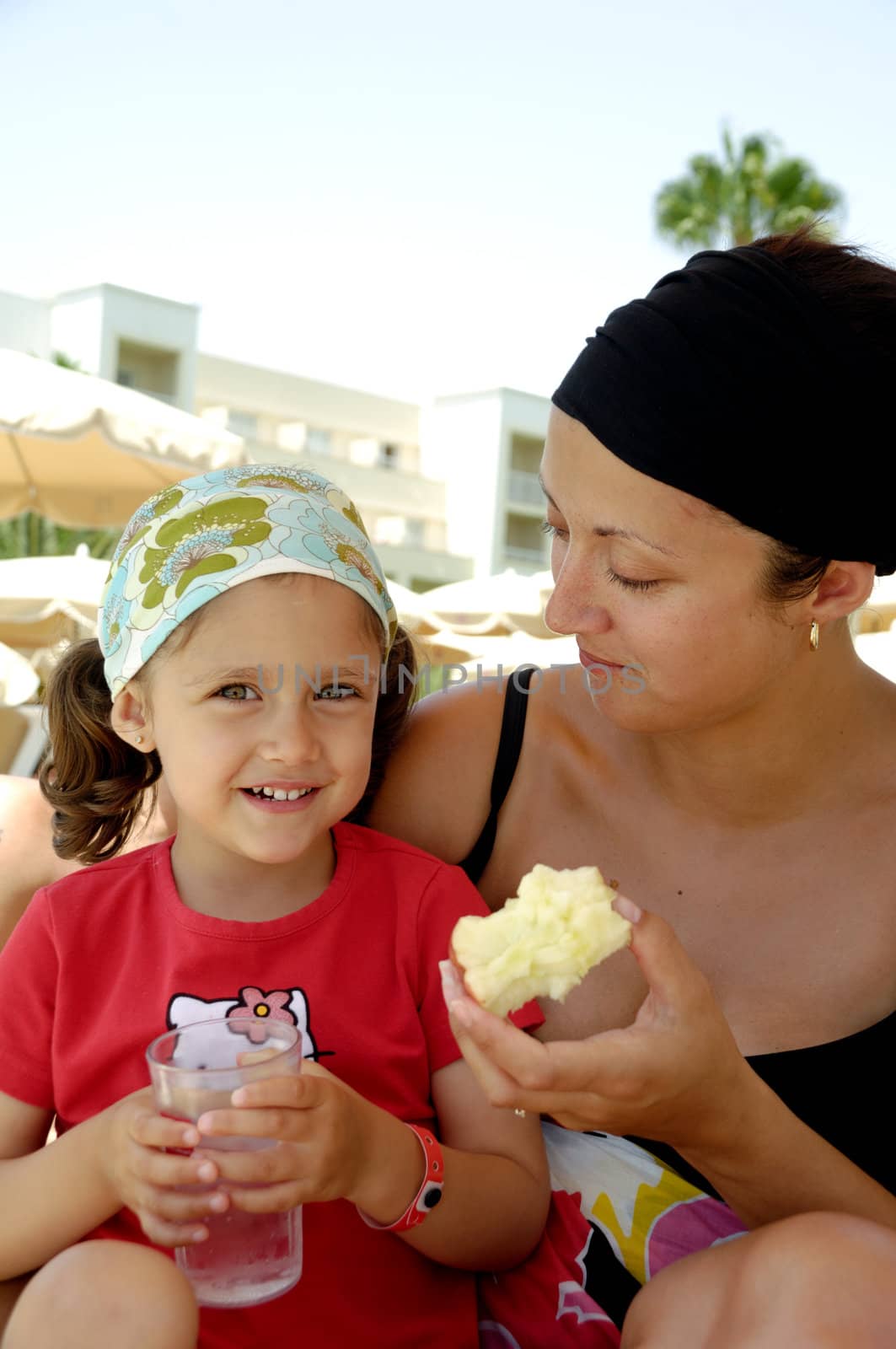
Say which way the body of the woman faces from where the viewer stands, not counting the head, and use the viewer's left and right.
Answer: facing the viewer and to the left of the viewer

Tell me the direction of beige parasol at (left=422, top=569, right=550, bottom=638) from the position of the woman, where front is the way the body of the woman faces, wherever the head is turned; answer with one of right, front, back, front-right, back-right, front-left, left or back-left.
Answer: back-right

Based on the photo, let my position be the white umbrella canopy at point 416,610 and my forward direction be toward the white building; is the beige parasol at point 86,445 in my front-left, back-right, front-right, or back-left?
back-left

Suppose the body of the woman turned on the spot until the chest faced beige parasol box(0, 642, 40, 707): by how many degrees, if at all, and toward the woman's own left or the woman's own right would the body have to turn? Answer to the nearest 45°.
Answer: approximately 90° to the woman's own right

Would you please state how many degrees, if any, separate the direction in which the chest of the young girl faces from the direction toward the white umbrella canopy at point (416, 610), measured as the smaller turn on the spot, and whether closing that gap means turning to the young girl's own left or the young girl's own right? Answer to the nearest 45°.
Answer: approximately 180°

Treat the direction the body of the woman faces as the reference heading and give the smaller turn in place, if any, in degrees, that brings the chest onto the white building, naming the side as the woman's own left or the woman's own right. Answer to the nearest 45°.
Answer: approximately 135° to the woman's own right

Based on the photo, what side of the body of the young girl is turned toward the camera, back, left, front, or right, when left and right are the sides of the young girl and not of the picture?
front

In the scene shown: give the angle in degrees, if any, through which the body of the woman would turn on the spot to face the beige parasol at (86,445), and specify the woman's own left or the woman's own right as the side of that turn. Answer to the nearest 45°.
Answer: approximately 90° to the woman's own right

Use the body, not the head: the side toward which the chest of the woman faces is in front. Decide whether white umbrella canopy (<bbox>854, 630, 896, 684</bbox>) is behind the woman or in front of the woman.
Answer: behind

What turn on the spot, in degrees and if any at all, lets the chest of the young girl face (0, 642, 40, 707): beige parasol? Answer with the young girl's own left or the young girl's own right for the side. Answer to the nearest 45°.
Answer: approximately 180°

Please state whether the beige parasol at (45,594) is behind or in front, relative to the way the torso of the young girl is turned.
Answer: behind

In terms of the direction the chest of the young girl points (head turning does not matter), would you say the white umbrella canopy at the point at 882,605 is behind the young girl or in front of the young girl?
behind

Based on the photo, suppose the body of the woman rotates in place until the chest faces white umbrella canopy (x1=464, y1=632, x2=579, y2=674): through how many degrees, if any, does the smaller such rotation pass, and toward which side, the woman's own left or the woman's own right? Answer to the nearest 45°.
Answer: approximately 135° to the woman's own right

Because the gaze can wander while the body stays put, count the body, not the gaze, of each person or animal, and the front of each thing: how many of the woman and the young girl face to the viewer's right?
0
